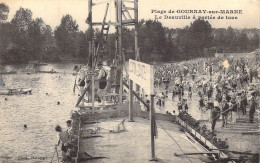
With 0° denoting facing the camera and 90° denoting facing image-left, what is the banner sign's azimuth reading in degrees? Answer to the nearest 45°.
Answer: approximately 45°

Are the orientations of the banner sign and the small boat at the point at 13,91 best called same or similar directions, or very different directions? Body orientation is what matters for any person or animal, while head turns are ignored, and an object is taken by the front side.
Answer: very different directions
